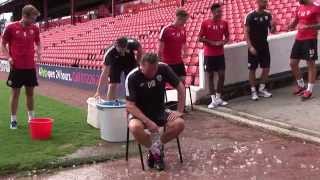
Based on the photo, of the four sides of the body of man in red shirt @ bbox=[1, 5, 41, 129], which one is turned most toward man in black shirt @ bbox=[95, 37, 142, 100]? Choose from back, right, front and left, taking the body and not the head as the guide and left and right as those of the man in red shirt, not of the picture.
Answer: left

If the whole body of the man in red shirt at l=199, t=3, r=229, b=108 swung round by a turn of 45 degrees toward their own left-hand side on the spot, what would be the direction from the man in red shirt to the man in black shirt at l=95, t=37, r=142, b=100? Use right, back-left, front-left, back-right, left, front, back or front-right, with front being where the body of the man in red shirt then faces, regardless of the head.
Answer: right

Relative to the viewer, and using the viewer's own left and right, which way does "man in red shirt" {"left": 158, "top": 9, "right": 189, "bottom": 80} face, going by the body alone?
facing the viewer and to the right of the viewer

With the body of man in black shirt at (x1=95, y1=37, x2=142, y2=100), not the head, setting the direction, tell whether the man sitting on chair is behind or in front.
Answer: in front

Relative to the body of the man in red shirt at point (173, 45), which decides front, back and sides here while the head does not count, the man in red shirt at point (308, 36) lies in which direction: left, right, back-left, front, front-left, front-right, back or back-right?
front-left

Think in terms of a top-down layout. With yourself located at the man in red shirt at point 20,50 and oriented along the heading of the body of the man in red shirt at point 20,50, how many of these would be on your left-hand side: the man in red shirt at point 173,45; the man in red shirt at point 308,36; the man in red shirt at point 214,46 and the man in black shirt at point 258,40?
4
